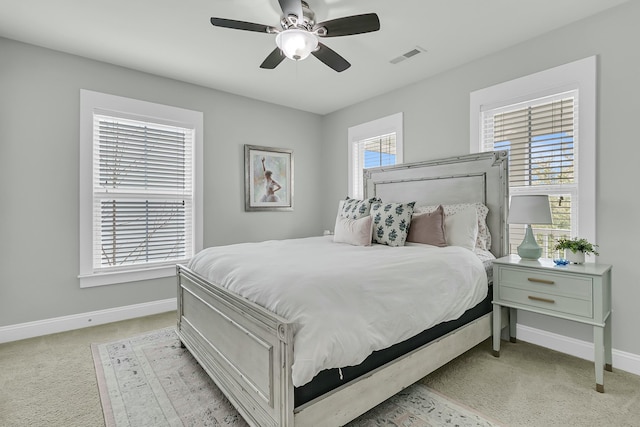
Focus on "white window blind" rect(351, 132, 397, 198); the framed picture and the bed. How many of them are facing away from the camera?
0

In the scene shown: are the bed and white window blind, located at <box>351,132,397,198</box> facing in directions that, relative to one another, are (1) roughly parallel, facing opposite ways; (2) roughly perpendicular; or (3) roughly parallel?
roughly parallel

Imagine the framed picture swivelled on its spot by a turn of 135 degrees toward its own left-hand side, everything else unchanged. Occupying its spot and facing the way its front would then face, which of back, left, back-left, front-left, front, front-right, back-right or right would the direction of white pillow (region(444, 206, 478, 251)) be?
back-right

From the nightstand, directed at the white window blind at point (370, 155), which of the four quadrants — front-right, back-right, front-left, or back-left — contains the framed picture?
front-left

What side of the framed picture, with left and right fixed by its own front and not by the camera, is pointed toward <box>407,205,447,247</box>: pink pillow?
front

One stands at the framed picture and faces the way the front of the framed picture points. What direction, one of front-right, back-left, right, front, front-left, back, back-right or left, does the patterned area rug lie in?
front-right

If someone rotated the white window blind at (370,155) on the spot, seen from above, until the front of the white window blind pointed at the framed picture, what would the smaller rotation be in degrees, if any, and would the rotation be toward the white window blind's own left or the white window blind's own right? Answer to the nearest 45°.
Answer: approximately 45° to the white window blind's own right

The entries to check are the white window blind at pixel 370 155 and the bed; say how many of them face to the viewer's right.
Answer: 0

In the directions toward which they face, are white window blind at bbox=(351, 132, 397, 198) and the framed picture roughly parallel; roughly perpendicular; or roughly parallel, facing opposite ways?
roughly perpendicular

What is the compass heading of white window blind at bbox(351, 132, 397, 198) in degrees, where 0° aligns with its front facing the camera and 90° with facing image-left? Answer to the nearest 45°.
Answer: approximately 45°

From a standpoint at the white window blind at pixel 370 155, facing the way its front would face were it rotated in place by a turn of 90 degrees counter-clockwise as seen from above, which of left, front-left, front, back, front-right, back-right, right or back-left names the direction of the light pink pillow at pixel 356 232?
front-right

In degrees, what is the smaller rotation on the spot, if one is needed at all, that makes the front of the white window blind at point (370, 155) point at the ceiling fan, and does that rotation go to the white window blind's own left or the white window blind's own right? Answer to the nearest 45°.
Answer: approximately 45° to the white window blind's own left

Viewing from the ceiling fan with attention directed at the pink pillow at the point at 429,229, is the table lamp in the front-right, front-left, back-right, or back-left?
front-right

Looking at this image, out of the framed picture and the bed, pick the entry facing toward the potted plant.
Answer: the framed picture

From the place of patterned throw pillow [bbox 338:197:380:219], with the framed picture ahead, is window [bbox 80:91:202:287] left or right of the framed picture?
left

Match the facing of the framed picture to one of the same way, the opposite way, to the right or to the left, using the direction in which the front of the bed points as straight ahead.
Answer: to the left

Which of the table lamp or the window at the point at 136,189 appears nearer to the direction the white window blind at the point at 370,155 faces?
the window

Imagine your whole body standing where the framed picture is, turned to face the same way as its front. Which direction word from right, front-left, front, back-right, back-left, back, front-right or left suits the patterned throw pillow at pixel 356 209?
front
